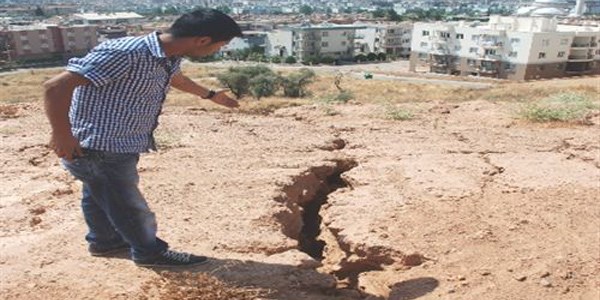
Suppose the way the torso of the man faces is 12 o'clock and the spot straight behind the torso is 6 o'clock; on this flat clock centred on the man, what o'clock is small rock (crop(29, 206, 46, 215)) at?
The small rock is roughly at 8 o'clock from the man.

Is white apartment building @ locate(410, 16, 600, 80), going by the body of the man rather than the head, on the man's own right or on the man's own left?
on the man's own left

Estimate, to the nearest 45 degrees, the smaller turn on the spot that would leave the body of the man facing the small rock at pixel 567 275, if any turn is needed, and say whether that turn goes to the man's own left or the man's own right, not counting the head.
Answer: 0° — they already face it

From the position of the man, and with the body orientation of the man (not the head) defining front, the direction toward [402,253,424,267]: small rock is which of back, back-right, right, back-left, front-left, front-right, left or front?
front

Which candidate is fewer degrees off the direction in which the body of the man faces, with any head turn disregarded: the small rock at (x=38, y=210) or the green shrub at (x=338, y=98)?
the green shrub

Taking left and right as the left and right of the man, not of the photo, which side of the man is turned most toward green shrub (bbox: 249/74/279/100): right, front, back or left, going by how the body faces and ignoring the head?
left

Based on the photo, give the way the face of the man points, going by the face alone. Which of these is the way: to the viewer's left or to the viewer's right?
to the viewer's right

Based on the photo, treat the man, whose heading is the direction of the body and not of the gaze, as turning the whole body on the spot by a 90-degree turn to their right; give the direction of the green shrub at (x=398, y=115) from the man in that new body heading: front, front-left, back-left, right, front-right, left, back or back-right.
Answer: back-left

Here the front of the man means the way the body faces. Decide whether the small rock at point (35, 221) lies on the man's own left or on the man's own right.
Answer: on the man's own left

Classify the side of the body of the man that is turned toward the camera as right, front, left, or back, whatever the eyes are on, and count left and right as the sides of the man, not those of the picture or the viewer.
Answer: right

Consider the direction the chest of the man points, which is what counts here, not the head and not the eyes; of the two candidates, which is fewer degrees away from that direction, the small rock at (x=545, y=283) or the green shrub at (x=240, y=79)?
the small rock
